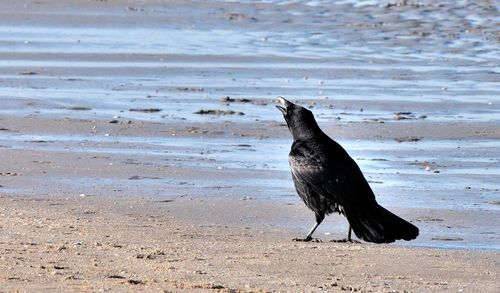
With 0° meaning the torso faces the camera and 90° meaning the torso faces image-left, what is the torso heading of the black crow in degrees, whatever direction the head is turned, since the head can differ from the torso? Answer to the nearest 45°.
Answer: approximately 90°
